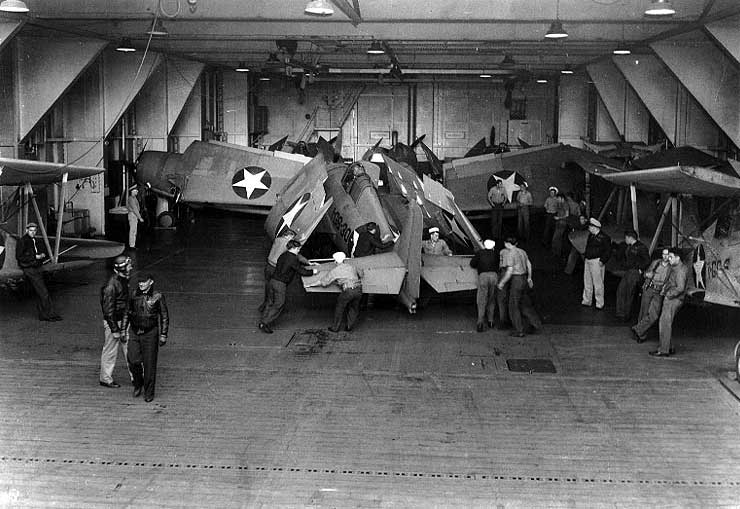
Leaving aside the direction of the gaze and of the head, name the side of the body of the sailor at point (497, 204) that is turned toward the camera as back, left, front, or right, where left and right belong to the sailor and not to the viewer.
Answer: front

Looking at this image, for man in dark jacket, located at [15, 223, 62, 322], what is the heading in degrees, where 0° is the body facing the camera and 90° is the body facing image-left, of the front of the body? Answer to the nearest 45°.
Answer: approximately 315°

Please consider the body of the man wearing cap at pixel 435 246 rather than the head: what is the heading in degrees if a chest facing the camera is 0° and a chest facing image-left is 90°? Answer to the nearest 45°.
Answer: approximately 0°

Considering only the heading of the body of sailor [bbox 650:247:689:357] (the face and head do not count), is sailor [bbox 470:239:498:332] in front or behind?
in front

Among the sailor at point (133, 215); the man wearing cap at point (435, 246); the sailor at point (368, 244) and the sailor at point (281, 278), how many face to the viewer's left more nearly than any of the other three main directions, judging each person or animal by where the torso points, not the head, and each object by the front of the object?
0

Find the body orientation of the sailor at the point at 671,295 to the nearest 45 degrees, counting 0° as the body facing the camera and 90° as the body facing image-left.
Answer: approximately 90°

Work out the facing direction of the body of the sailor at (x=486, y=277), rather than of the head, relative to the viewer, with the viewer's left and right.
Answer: facing away from the viewer

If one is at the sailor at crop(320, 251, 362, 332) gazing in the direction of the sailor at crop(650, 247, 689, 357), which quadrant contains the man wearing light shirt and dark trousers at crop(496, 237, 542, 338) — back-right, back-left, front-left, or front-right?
front-left

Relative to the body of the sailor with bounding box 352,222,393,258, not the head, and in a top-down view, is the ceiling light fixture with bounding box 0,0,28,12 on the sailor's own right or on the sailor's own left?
on the sailor's own right

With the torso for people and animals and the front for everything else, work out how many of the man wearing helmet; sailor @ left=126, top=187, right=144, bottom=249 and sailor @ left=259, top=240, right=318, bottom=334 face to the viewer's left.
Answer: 0

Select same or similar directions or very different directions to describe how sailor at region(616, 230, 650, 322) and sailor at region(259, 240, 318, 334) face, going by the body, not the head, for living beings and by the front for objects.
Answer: very different directions

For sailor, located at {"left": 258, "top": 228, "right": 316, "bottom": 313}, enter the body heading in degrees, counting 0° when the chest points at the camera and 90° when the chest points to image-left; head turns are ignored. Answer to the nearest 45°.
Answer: approximately 270°

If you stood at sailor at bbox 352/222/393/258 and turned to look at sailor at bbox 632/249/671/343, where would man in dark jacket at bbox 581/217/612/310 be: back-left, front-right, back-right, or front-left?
front-left

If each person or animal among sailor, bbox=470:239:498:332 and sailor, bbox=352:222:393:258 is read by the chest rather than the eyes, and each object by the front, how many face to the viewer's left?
0

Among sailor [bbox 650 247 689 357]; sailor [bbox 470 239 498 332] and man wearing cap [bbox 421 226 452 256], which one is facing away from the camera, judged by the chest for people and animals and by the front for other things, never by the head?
sailor [bbox 470 239 498 332]
